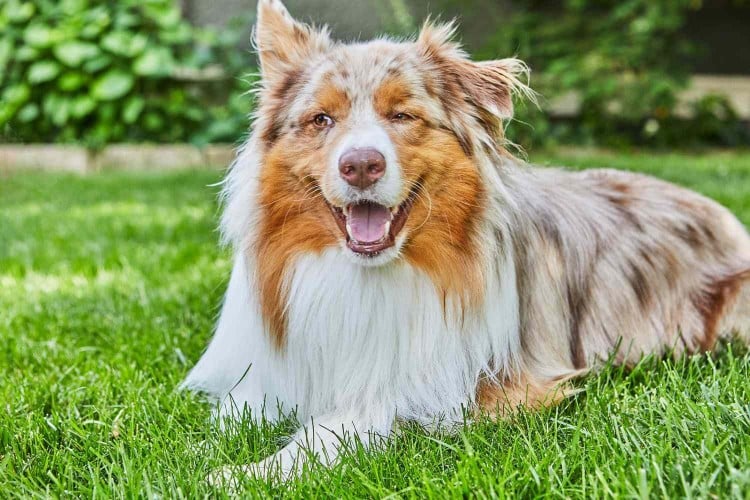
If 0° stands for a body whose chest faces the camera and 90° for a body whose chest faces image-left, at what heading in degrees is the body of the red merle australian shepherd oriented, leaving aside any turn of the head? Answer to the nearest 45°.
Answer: approximately 45°

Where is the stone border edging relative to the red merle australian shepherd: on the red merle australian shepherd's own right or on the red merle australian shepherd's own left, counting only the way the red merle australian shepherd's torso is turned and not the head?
on the red merle australian shepherd's own right
